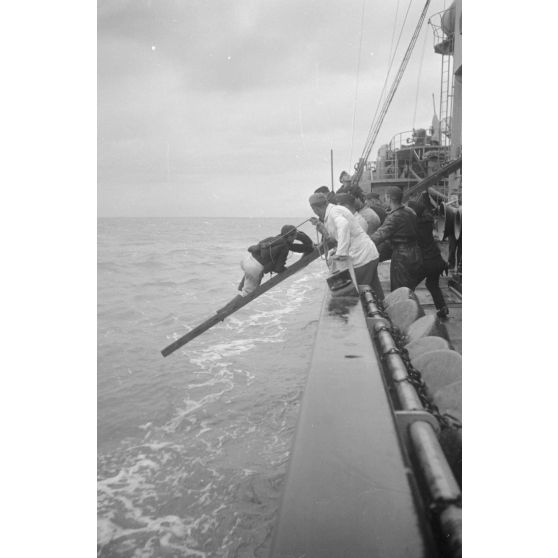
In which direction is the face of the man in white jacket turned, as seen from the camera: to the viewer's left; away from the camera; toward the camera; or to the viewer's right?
to the viewer's left

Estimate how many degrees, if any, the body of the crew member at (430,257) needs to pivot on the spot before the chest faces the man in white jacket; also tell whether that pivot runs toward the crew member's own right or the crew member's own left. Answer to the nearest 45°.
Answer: approximately 45° to the crew member's own left

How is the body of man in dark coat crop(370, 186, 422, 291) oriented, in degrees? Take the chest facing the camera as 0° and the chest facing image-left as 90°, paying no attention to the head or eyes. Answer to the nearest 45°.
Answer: approximately 135°

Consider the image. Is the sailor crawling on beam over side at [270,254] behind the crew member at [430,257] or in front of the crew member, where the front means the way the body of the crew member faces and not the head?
in front

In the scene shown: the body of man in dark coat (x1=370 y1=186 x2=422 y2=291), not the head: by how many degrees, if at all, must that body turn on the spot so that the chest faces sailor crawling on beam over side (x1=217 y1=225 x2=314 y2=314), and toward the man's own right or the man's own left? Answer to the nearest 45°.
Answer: approximately 90° to the man's own left

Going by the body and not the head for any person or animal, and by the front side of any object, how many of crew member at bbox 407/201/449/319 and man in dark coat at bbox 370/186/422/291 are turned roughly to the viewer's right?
0

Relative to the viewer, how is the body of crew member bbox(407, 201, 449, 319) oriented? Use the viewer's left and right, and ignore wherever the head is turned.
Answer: facing to the left of the viewer
